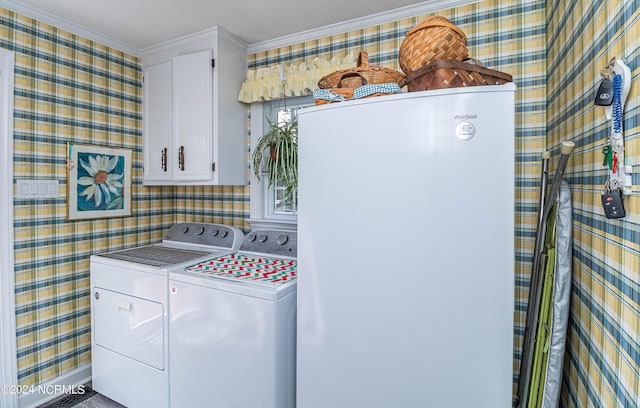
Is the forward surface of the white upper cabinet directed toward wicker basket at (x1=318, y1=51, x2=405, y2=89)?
no

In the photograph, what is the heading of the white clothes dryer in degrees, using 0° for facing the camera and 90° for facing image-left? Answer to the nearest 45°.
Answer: approximately 45°

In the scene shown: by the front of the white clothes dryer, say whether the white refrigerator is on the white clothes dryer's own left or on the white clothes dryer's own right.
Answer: on the white clothes dryer's own left

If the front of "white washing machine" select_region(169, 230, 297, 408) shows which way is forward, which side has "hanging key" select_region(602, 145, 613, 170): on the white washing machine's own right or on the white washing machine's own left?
on the white washing machine's own left

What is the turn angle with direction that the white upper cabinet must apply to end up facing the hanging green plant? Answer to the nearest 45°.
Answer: approximately 90° to its left

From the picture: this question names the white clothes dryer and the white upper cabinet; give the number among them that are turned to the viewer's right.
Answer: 0

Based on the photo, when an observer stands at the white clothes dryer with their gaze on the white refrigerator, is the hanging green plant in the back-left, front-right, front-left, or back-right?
front-left

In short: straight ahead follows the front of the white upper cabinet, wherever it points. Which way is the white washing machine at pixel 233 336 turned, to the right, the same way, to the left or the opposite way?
the same way

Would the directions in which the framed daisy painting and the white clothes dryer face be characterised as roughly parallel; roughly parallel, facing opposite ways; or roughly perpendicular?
roughly perpendicular

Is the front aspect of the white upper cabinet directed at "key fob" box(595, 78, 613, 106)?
no

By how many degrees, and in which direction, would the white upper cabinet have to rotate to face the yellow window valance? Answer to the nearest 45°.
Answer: approximately 90° to its left

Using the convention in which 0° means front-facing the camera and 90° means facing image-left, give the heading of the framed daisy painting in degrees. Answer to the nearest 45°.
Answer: approximately 315°

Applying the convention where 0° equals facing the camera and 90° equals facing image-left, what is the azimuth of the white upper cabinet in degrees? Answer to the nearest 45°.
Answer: approximately 45°

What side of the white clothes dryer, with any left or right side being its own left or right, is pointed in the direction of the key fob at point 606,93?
left

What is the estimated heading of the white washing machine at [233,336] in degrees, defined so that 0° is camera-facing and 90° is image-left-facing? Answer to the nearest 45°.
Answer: approximately 45°

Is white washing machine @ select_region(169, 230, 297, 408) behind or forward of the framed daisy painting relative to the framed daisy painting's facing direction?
forward

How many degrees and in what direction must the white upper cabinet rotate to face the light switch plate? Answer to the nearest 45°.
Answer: approximately 45° to its right

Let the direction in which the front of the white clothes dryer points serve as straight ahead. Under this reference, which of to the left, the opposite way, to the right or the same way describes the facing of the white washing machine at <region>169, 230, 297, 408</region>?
the same way
